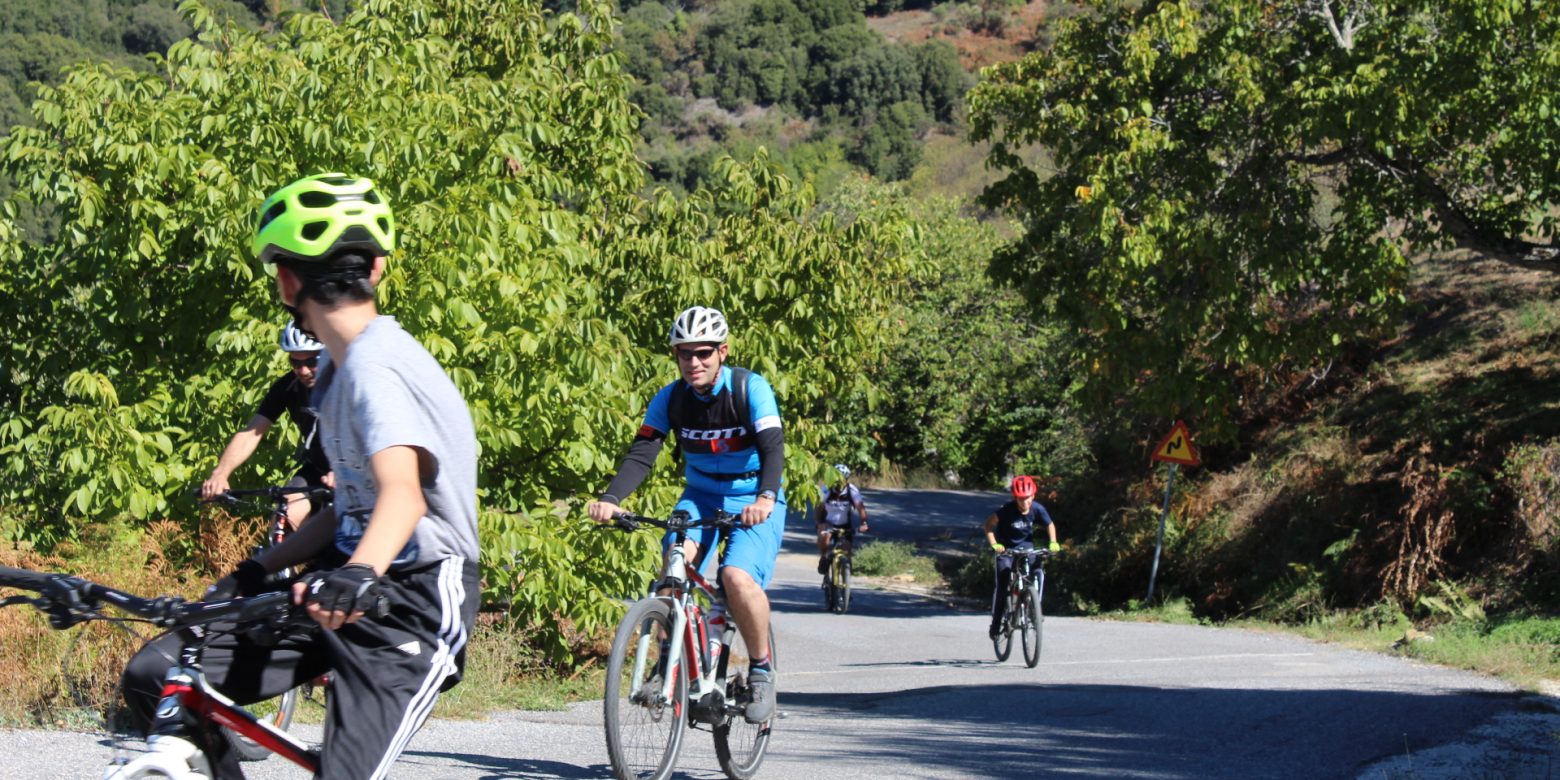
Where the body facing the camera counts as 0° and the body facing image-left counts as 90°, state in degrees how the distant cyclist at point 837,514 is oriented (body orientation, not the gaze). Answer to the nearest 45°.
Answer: approximately 0°

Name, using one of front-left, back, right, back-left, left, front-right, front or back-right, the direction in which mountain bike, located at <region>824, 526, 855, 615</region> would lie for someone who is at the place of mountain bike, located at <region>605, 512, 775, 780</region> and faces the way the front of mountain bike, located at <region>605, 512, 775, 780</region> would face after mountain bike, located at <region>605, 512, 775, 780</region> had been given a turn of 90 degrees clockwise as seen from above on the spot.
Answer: front-right

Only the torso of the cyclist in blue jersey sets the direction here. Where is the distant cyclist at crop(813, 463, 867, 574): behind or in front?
behind

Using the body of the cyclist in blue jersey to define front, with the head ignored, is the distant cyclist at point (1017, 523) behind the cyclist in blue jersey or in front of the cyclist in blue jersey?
behind

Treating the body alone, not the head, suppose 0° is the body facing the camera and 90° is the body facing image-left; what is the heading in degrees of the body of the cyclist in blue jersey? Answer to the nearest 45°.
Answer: approximately 45°

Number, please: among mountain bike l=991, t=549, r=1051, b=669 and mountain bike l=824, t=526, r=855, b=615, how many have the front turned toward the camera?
2

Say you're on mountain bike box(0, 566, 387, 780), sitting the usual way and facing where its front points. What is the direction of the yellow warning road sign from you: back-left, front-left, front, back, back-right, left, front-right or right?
back
